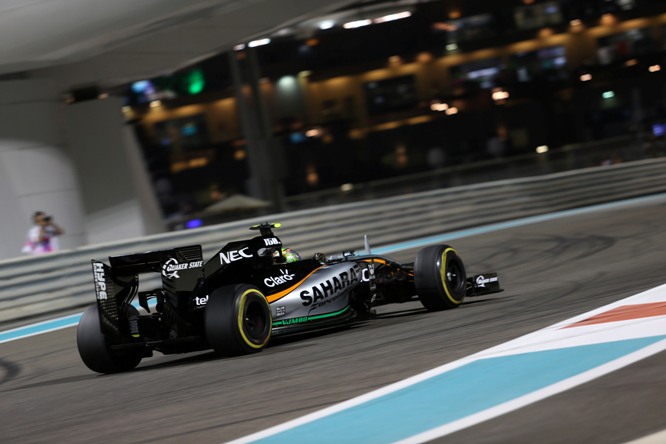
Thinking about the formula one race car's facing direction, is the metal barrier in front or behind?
in front

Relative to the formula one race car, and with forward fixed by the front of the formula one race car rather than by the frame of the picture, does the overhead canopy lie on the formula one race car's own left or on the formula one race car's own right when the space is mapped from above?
on the formula one race car's own left

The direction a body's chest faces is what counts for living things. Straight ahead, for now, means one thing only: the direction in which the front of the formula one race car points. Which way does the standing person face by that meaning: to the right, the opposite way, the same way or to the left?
to the right

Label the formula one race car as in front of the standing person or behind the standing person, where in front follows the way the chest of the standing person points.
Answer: in front

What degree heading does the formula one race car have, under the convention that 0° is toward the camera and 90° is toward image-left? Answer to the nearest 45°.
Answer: approximately 225°

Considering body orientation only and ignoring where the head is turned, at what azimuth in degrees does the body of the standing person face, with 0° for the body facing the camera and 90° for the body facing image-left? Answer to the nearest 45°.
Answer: approximately 315°

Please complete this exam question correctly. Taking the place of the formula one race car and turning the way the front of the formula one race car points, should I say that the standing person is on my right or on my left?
on my left

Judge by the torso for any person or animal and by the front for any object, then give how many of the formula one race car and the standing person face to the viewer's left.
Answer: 0
